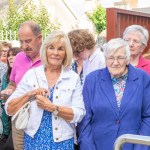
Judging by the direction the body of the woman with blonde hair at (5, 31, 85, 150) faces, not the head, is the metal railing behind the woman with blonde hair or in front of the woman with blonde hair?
in front

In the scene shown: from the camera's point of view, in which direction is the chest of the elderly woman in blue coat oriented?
toward the camera

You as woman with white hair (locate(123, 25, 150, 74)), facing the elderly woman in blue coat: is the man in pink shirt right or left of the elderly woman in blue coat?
right

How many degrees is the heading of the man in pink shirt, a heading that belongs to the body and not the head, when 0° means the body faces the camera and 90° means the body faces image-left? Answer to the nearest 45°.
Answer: approximately 45°

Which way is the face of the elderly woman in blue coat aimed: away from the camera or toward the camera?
toward the camera

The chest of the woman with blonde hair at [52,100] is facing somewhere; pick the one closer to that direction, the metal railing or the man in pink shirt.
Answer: the metal railing

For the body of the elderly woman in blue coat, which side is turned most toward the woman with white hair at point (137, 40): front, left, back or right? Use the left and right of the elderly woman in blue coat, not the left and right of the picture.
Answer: back

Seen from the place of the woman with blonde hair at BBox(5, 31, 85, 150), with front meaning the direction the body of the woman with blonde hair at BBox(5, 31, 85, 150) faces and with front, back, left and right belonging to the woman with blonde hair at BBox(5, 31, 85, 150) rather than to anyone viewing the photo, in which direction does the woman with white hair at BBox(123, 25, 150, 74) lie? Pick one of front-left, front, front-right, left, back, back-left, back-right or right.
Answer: back-left

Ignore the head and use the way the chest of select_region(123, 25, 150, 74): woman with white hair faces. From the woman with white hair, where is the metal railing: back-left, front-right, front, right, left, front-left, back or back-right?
front-left

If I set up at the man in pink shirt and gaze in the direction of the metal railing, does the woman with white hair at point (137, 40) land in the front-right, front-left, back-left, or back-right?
front-left

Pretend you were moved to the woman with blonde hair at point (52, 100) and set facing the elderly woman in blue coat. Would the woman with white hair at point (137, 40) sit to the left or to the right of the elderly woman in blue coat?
left

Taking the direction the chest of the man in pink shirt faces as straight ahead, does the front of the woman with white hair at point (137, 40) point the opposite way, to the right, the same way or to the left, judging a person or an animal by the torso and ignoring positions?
the same way

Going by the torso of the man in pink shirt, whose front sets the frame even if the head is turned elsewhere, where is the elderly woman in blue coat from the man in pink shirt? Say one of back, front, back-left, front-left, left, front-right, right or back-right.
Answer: left

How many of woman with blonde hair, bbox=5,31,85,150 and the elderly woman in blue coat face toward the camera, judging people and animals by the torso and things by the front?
2

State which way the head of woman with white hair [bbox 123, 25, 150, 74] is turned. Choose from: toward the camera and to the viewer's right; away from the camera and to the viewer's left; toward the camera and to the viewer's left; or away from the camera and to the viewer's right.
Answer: toward the camera and to the viewer's left
